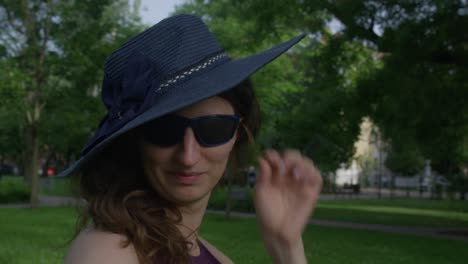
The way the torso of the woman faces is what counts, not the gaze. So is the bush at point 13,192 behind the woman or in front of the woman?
behind

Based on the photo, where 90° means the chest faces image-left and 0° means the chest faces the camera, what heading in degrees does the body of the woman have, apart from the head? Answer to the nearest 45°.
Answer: approximately 315°

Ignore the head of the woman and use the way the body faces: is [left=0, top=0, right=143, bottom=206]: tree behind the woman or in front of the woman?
behind
